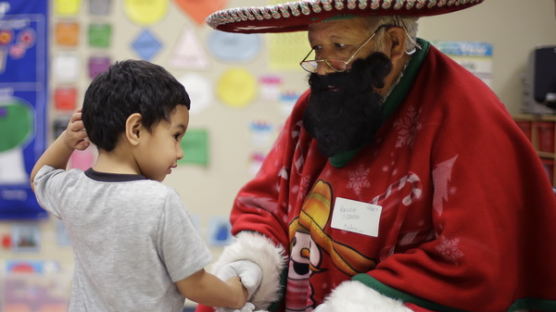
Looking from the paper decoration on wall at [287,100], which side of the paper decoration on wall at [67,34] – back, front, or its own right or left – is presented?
left

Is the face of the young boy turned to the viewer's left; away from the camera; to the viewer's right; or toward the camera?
to the viewer's right
